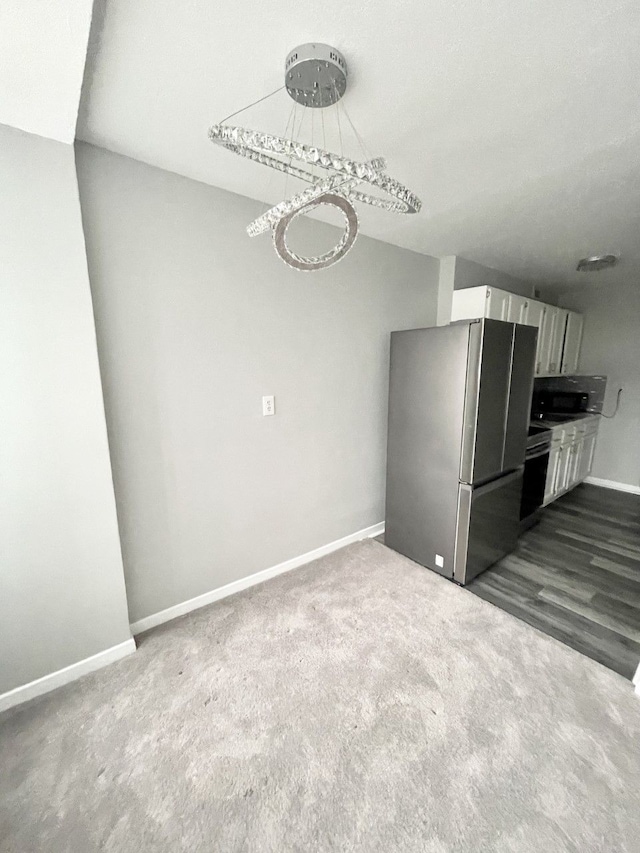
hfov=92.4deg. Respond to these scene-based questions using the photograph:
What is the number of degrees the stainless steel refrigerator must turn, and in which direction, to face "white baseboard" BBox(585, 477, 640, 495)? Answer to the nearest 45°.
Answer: approximately 90° to its left

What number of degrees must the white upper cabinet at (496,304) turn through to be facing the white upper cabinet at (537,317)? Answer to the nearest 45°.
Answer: approximately 90° to its left

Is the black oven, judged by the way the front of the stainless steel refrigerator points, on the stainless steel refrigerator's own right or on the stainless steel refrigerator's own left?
on the stainless steel refrigerator's own left

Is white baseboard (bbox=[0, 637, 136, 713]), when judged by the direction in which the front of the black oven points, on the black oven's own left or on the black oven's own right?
on the black oven's own right
